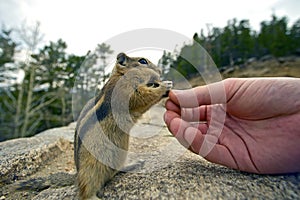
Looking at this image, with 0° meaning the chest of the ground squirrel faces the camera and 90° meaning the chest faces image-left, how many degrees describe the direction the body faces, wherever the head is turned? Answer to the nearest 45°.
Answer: approximately 270°

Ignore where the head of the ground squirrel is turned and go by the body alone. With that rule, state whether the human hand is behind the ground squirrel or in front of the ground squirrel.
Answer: in front
